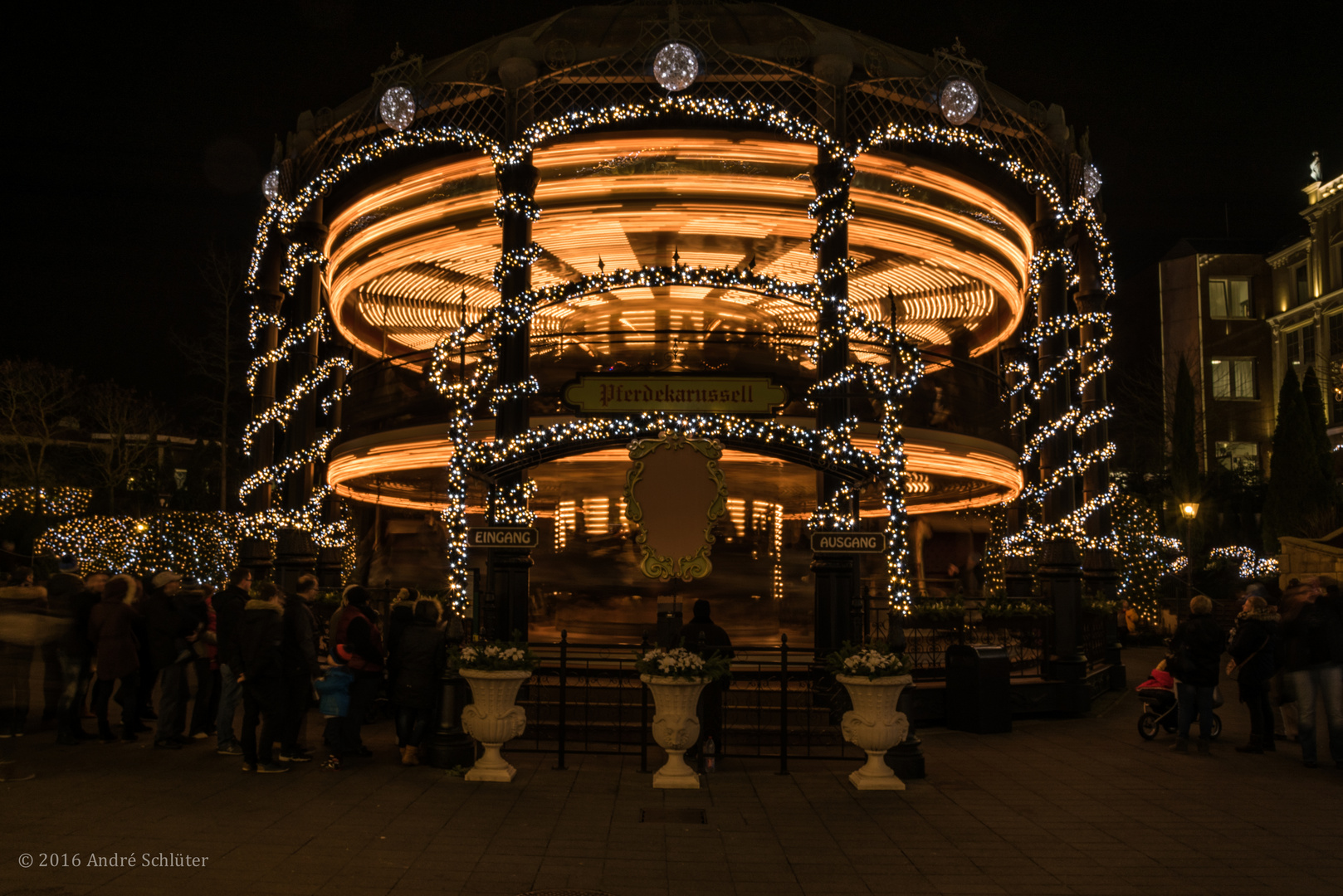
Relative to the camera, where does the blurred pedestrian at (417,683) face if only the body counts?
away from the camera

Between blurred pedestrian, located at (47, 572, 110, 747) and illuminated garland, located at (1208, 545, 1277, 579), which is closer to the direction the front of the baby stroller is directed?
the blurred pedestrian

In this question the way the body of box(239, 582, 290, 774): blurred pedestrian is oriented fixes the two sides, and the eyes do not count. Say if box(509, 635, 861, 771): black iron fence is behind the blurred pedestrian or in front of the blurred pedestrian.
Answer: in front

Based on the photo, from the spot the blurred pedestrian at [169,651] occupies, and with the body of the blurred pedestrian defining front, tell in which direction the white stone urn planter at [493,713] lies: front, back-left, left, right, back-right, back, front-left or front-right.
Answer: front-right

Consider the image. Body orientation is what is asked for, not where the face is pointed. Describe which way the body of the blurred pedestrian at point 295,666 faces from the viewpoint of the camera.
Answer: to the viewer's right

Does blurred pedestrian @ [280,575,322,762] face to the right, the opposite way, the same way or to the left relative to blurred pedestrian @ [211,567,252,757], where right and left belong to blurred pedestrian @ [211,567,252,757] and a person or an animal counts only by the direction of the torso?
the same way

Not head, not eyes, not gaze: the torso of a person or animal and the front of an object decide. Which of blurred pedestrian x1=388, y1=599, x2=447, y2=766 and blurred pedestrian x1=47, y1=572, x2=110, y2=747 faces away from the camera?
blurred pedestrian x1=388, y1=599, x2=447, y2=766

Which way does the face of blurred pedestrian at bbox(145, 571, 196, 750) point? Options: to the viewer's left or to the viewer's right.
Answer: to the viewer's right

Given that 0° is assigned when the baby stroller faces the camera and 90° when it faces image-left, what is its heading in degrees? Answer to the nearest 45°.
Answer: approximately 90°

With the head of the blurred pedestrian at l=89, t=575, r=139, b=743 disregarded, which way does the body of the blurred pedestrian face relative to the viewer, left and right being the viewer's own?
facing away from the viewer and to the right of the viewer

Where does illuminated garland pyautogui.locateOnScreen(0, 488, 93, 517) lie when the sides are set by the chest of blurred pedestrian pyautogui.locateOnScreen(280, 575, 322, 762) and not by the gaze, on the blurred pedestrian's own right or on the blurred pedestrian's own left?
on the blurred pedestrian's own left

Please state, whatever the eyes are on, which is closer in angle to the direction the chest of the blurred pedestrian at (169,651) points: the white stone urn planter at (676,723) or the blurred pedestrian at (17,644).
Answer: the white stone urn planter
